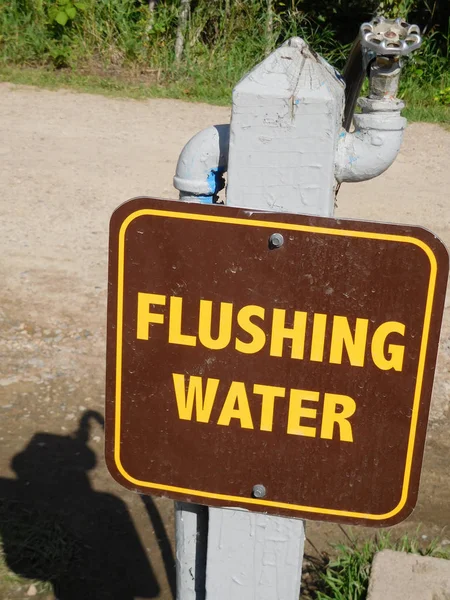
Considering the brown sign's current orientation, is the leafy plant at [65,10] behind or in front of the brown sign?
behind

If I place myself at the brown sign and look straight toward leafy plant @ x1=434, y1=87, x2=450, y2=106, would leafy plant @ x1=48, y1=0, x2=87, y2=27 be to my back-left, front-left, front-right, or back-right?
front-left

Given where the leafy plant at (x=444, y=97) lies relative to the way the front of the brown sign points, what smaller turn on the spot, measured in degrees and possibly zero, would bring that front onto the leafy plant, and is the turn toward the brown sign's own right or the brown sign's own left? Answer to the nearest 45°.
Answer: approximately 180°

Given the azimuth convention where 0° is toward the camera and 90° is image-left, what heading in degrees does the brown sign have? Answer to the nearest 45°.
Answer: approximately 0°
